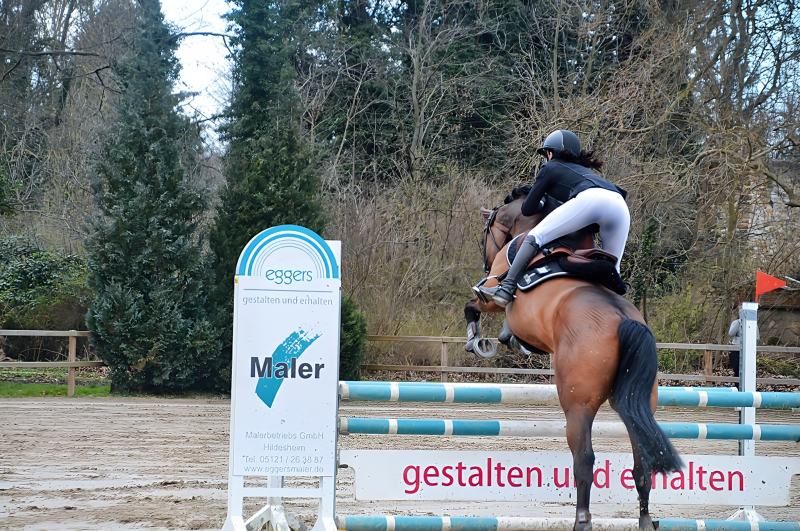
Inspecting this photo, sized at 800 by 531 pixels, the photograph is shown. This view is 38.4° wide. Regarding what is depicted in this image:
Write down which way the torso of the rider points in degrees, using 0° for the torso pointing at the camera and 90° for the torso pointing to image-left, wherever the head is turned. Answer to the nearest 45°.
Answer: approximately 135°

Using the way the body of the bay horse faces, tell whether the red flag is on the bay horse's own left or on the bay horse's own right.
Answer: on the bay horse's own right

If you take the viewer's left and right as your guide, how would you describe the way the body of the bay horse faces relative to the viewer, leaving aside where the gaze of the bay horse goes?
facing away from the viewer and to the left of the viewer

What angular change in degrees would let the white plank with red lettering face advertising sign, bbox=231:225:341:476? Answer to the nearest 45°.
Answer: approximately 45° to its right

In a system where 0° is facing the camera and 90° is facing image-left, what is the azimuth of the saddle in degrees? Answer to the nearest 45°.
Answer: approximately 135°

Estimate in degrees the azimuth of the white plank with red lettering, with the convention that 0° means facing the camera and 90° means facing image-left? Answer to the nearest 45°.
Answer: approximately 0°

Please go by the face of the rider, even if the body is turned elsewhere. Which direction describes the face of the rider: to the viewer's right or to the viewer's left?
to the viewer's left

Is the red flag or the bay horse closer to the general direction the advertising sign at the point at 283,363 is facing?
the bay horse

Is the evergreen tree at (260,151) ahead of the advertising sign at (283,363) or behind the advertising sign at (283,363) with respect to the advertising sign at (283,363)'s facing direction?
behind

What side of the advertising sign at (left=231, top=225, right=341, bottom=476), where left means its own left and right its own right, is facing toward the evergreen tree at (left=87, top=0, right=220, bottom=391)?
back
